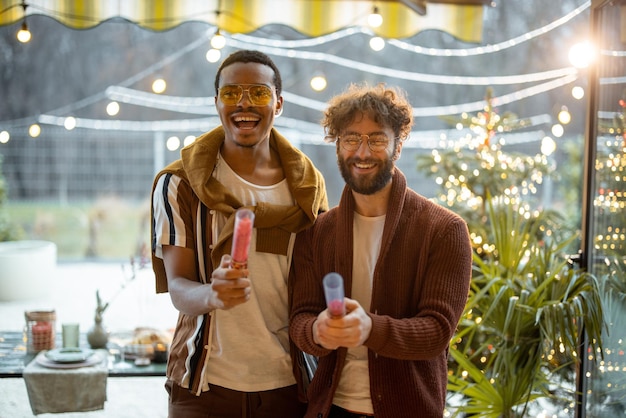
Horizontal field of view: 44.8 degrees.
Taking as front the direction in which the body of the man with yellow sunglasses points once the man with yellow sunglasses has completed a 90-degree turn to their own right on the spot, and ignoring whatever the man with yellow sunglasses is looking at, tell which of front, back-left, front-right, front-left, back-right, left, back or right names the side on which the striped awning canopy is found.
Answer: right

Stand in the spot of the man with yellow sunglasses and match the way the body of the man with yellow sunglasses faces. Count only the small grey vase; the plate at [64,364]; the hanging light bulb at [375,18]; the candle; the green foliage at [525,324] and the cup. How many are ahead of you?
0

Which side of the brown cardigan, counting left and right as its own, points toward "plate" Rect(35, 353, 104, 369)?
right

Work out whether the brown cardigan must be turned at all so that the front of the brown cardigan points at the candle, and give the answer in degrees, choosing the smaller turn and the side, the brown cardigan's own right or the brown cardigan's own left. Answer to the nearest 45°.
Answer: approximately 90° to the brown cardigan's own right

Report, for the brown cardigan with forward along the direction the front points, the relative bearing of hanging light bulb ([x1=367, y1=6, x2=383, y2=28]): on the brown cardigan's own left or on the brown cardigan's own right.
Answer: on the brown cardigan's own right

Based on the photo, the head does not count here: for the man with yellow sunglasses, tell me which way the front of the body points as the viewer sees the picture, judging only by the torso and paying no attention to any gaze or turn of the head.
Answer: toward the camera

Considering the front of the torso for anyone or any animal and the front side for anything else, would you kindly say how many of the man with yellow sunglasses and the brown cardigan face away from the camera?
0

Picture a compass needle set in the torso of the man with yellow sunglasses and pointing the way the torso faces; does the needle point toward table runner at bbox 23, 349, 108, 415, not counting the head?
no

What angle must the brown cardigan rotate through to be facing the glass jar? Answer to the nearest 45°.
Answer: approximately 90° to its right

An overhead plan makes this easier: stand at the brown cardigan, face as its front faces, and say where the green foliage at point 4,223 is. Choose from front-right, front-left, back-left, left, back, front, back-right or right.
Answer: right

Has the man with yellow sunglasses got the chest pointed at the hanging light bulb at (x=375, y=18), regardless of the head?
no

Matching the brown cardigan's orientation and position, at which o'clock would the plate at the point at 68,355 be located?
The plate is roughly at 3 o'clock from the brown cardigan.

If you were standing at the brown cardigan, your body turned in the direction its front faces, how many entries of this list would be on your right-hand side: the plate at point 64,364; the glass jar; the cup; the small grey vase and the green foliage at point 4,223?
5

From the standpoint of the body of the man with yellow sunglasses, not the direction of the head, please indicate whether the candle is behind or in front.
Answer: behind

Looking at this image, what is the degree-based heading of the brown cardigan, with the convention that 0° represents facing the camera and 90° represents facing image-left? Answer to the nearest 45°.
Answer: approximately 45°

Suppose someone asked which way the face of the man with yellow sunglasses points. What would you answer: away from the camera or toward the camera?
toward the camera

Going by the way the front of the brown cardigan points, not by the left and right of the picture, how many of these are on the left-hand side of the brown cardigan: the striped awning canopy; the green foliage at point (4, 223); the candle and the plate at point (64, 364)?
0

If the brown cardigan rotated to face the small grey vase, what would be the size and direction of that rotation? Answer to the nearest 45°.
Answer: approximately 90° to its right
